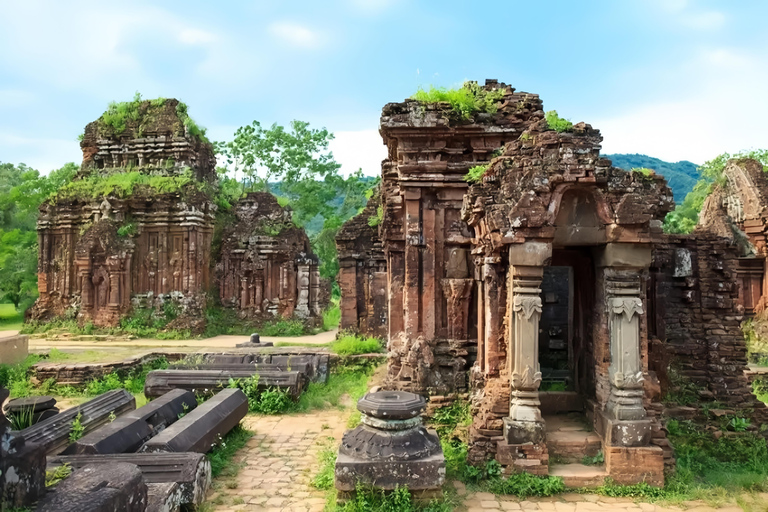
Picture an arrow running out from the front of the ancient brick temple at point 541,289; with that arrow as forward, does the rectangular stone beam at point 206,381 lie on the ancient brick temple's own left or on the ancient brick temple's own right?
on the ancient brick temple's own right

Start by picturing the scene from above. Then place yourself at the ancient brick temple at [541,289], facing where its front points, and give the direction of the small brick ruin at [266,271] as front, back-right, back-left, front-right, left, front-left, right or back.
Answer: back-right

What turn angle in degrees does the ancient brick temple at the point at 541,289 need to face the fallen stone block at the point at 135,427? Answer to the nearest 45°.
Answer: approximately 90° to its right

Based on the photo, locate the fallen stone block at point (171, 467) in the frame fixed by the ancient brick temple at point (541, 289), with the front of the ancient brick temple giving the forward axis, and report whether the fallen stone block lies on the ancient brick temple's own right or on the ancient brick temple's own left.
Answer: on the ancient brick temple's own right

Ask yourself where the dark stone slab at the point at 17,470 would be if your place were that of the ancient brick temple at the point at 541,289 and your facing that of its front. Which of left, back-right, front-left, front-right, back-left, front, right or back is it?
front-right

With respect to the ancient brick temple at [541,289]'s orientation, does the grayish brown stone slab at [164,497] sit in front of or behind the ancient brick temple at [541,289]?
in front

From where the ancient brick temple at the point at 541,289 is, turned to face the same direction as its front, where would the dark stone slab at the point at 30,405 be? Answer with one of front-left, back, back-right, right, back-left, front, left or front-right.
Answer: right

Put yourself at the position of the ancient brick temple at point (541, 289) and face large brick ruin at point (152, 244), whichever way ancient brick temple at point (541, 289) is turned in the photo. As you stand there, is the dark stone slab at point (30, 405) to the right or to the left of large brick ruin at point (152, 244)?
left

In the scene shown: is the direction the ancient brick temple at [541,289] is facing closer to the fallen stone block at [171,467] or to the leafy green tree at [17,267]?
the fallen stone block

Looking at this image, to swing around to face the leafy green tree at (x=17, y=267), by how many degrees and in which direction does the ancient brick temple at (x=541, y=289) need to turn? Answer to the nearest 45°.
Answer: approximately 135° to its right

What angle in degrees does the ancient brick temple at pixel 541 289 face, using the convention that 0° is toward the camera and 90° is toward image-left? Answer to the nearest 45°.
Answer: approximately 0°

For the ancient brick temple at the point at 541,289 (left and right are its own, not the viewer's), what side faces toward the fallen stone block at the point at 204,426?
right

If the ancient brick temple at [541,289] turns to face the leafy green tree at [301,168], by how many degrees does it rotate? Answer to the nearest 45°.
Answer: approximately 135° to its right
